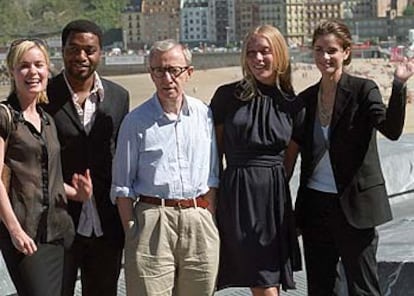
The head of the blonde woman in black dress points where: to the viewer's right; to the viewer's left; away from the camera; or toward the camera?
toward the camera

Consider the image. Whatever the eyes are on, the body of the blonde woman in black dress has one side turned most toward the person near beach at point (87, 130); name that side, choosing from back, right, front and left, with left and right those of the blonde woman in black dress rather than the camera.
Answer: right

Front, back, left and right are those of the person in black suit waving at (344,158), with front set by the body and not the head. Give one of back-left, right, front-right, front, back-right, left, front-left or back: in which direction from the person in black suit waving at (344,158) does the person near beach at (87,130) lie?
front-right

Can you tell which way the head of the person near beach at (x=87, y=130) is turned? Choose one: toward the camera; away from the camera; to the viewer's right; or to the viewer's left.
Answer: toward the camera

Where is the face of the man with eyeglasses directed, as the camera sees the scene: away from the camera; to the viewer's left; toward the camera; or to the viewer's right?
toward the camera

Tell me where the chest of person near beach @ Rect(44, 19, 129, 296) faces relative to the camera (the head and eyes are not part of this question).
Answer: toward the camera

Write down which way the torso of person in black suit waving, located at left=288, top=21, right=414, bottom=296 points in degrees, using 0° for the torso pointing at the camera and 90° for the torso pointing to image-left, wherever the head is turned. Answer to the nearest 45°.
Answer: approximately 45°

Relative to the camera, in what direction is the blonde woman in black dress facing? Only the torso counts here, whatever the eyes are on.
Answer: toward the camera

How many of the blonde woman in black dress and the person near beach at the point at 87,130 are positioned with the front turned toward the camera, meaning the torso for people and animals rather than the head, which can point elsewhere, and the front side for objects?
2
